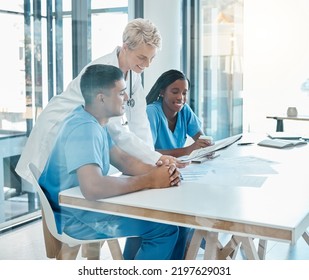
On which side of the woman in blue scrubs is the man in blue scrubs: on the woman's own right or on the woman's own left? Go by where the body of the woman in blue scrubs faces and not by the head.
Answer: on the woman's own right

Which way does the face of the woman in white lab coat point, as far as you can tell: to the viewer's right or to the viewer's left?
to the viewer's right

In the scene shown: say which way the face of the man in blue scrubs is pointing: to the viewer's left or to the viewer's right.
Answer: to the viewer's right

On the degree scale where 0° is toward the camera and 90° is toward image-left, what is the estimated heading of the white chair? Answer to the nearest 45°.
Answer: approximately 270°

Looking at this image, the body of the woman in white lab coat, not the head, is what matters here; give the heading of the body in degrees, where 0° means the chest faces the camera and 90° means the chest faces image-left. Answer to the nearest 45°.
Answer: approximately 315°

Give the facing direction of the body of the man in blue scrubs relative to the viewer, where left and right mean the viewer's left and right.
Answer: facing to the right of the viewer

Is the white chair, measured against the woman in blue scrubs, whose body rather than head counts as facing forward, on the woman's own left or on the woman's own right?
on the woman's own right
